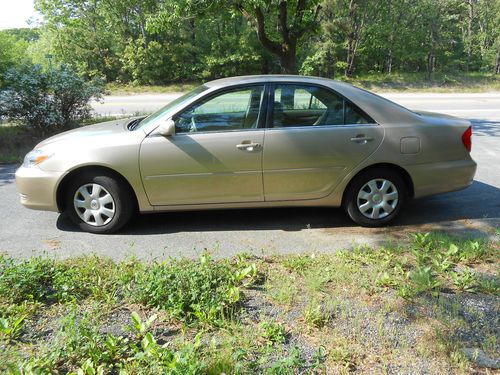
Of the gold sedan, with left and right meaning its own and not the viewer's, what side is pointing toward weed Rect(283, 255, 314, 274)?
left

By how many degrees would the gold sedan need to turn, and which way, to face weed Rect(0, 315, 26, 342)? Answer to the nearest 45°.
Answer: approximately 45° to its left

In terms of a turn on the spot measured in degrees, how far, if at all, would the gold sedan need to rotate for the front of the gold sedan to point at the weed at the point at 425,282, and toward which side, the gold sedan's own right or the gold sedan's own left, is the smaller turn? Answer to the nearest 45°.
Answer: approximately 135° to the gold sedan's own left

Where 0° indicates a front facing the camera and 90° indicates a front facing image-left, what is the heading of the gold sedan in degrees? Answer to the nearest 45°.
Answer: approximately 90°

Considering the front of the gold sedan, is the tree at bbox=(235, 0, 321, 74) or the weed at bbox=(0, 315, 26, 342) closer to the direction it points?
the weed

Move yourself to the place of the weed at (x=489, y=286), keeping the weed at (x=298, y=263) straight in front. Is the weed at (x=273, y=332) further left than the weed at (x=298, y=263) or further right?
left

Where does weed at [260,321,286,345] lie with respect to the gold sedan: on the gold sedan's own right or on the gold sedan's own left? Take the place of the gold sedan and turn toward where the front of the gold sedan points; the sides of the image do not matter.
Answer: on the gold sedan's own left
